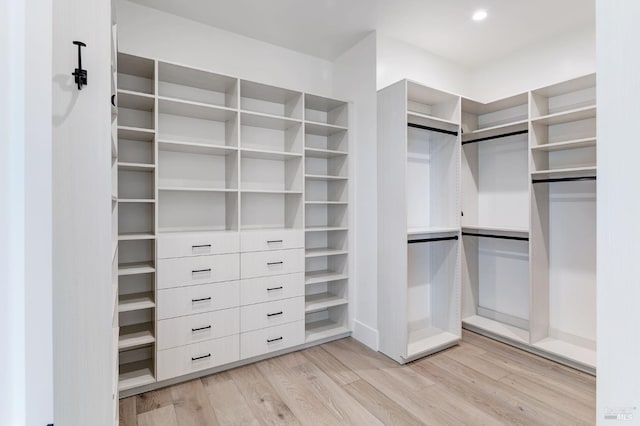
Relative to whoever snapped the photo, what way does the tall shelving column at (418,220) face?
facing the viewer and to the right of the viewer

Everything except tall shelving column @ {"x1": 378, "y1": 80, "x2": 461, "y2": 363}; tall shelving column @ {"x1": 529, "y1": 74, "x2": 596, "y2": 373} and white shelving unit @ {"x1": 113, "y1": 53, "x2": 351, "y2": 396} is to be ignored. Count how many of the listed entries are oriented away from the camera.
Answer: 0

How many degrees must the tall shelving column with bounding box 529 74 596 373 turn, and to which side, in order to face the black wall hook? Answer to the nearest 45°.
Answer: approximately 45° to its left

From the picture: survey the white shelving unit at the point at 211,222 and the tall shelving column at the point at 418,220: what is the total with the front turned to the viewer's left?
0

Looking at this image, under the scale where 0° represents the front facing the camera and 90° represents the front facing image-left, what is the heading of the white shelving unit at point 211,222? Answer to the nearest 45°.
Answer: approximately 315°

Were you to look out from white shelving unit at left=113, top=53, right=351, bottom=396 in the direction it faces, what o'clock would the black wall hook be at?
The black wall hook is roughly at 2 o'clock from the white shelving unit.

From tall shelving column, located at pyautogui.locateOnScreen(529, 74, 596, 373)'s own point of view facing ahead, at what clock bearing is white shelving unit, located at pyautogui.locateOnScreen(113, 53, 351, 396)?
The white shelving unit is roughly at 12 o'clock from the tall shelving column.

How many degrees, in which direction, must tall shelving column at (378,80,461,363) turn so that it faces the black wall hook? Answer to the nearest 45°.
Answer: approximately 45° to its right

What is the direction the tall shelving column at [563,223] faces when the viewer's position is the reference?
facing the viewer and to the left of the viewer

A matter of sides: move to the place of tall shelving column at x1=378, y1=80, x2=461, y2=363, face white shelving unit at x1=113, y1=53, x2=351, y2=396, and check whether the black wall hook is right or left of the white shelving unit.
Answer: left
